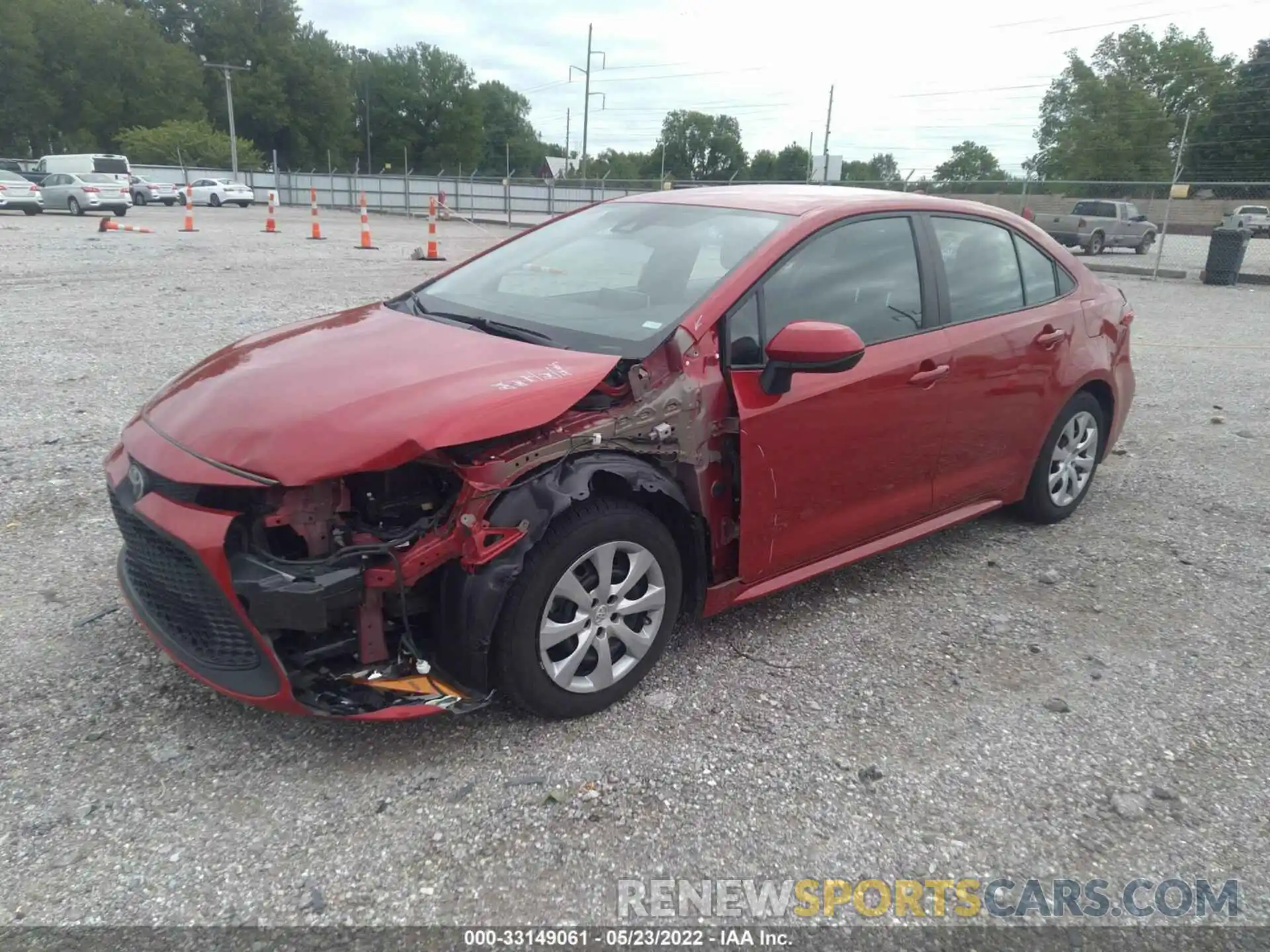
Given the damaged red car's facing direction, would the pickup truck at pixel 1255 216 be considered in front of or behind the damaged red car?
behind

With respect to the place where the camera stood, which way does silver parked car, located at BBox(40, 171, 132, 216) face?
facing away from the viewer and to the left of the viewer

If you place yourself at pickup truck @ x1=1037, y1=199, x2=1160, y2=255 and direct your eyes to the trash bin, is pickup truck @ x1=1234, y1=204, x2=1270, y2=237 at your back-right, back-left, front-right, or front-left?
back-left

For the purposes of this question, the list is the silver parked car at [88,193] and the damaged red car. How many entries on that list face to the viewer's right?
0

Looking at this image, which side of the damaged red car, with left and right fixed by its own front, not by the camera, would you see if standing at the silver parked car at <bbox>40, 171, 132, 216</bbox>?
right

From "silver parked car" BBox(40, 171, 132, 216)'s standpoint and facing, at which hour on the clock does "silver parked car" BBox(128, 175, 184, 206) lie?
"silver parked car" BBox(128, 175, 184, 206) is roughly at 2 o'clock from "silver parked car" BBox(40, 171, 132, 216).

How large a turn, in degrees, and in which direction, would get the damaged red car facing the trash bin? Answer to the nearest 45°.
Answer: approximately 180°

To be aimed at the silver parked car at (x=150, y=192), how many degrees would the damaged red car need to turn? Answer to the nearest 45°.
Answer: approximately 90° to its right

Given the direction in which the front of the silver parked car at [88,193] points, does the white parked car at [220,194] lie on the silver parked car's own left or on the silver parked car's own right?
on the silver parked car's own right

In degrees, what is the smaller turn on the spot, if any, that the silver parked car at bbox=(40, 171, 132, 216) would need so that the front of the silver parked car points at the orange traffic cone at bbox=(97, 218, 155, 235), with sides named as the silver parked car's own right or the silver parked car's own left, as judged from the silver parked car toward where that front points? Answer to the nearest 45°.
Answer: approximately 135° to the silver parked car's own left
